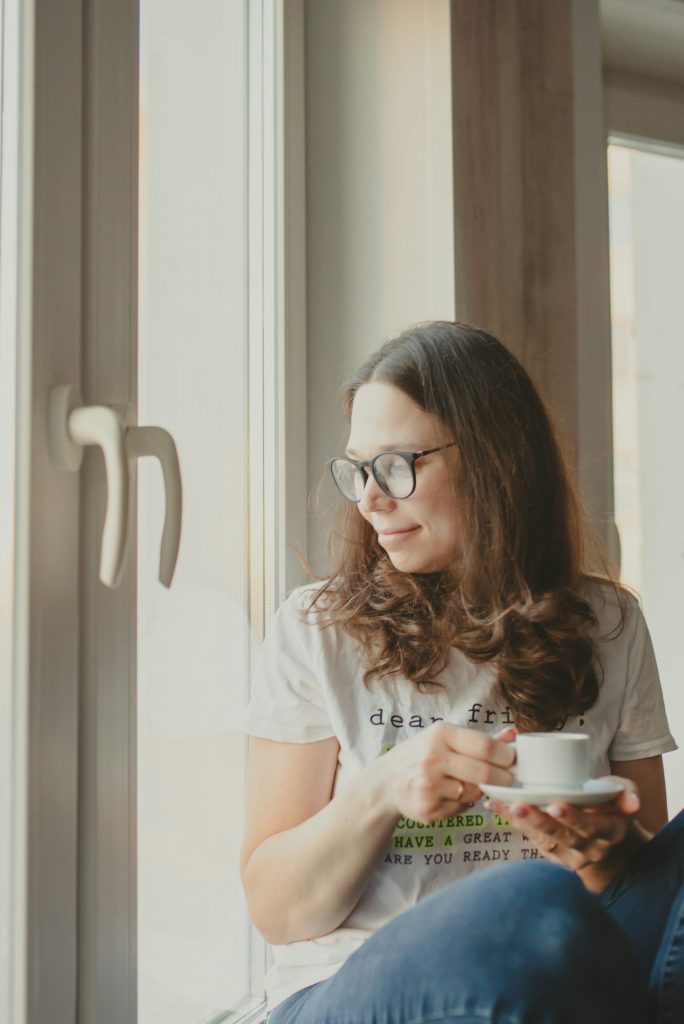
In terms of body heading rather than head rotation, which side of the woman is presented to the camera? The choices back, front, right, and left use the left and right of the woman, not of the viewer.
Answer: front
